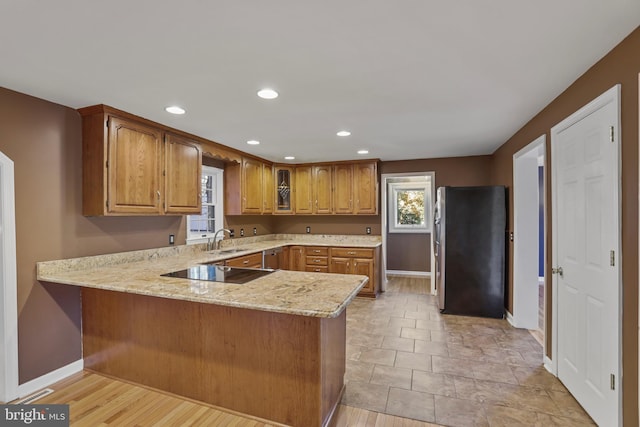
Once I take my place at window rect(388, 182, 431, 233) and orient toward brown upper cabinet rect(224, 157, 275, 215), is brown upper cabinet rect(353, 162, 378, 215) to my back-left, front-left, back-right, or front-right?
front-left

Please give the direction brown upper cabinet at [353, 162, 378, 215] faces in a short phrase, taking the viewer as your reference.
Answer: facing the viewer

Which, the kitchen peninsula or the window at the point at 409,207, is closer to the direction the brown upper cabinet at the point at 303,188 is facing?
the kitchen peninsula

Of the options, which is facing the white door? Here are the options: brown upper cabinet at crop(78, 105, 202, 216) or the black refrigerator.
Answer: the brown upper cabinet

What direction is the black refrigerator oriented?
to the viewer's left

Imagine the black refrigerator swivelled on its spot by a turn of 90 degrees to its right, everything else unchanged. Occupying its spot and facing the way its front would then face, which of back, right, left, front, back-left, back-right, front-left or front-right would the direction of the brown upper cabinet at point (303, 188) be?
left

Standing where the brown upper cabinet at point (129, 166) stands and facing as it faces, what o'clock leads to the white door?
The white door is roughly at 12 o'clock from the brown upper cabinet.

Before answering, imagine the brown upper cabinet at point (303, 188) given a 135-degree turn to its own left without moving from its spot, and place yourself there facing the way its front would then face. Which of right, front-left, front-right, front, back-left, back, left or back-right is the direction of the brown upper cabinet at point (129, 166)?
back

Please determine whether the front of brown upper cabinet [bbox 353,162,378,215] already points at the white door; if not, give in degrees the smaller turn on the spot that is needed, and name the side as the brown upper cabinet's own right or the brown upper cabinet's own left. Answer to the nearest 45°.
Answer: approximately 45° to the brown upper cabinet's own left

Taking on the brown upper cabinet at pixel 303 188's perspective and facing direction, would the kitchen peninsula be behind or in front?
in front

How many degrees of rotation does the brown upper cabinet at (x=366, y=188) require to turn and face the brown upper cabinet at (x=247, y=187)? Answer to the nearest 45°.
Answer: approximately 90° to its right

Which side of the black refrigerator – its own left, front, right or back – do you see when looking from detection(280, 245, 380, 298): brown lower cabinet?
front

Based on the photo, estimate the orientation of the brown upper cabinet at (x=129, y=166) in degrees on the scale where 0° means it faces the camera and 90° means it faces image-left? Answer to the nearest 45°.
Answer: approximately 315°

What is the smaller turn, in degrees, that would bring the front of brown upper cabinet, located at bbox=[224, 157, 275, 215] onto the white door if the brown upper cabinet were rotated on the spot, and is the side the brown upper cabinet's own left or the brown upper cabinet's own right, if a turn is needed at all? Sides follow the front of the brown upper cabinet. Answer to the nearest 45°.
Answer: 0° — it already faces it

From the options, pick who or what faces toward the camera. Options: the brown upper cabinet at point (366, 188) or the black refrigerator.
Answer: the brown upper cabinet

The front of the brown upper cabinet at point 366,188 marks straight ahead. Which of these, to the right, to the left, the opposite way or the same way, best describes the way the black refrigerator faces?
to the right

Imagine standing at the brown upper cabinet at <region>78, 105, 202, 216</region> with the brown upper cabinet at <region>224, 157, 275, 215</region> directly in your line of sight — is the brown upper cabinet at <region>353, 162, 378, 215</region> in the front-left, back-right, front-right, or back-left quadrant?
front-right

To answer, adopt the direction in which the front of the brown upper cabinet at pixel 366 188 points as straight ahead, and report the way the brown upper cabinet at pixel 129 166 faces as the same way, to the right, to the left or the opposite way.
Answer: to the left
